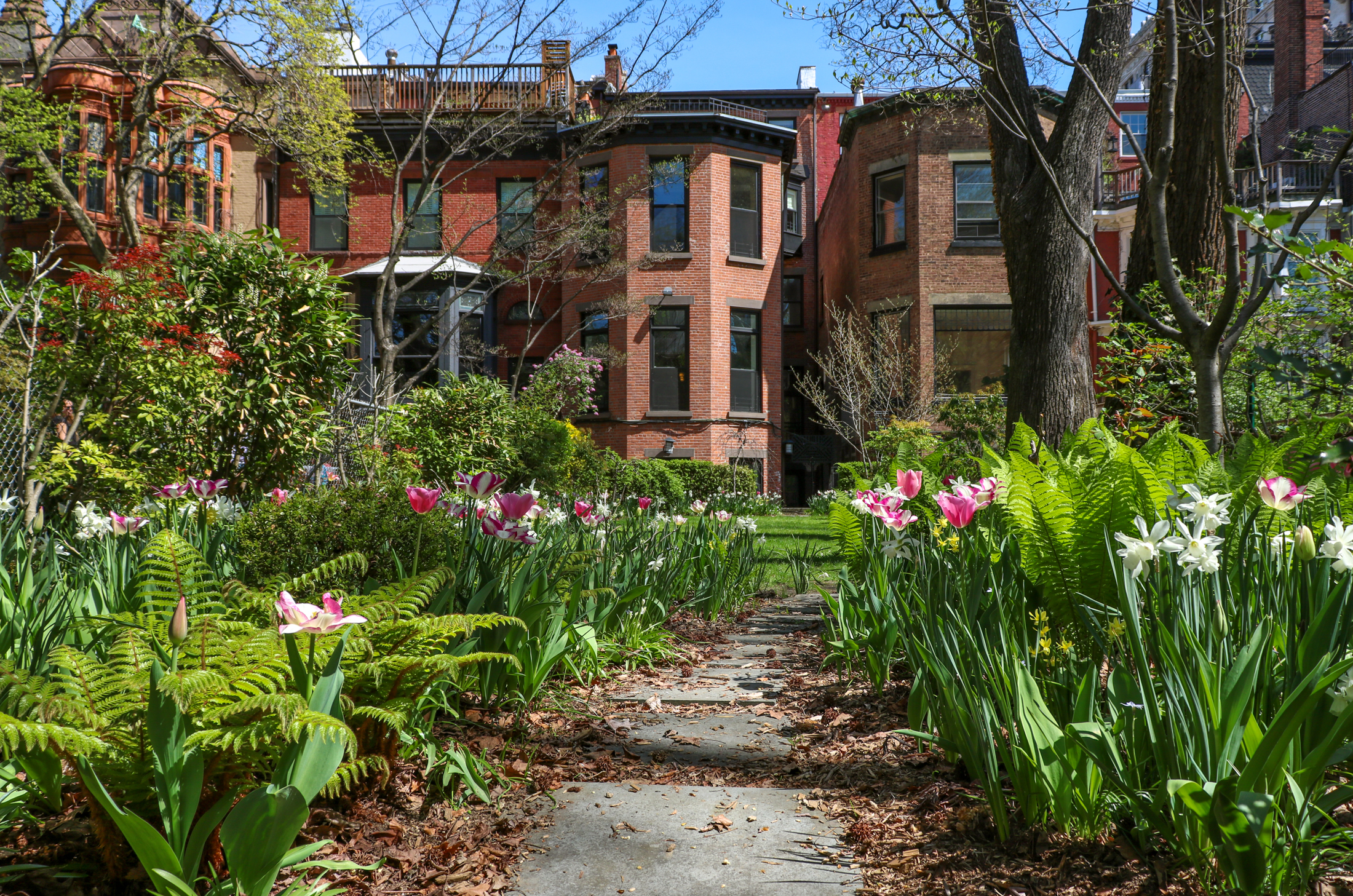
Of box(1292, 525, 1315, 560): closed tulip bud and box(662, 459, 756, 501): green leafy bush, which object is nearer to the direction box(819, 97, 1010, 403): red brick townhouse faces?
the closed tulip bud

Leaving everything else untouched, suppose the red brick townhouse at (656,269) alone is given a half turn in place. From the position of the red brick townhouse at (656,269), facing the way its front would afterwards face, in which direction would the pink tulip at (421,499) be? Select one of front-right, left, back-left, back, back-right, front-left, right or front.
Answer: back

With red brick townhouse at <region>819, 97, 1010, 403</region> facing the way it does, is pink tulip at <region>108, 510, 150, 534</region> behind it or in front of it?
in front

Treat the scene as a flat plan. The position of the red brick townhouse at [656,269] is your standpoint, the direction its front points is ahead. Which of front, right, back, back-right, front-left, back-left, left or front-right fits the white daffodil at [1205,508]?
front

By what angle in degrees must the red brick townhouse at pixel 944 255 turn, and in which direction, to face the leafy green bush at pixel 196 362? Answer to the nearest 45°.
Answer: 0° — it already faces it

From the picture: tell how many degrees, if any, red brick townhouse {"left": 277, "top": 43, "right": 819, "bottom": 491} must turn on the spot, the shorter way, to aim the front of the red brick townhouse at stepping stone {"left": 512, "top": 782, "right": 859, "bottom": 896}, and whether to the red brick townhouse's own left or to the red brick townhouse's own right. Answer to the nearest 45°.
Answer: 0° — it already faces it

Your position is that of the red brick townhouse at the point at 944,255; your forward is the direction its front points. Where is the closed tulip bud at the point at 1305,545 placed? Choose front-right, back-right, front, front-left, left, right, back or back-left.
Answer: front

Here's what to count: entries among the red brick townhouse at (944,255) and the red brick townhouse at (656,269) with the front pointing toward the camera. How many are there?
2

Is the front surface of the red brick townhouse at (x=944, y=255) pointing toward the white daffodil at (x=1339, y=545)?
yes

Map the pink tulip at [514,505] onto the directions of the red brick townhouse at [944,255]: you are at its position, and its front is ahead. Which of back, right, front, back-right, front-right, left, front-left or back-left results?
front

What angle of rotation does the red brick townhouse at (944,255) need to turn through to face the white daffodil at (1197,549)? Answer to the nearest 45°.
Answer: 0° — it already faces it

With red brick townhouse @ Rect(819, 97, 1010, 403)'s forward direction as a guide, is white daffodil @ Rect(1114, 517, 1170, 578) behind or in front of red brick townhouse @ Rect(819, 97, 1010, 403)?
in front

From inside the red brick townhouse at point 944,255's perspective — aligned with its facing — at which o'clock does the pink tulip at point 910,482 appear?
The pink tulip is roughly at 12 o'clock from the red brick townhouse.

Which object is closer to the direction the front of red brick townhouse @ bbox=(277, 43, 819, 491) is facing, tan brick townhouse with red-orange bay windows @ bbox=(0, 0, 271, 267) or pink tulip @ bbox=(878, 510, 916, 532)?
the pink tulip

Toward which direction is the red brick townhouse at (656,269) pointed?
toward the camera

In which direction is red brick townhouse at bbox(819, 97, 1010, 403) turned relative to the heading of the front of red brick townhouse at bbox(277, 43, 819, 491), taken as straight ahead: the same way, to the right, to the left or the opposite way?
the same way

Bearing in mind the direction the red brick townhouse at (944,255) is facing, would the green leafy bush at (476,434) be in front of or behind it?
in front

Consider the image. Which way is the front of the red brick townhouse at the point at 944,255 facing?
toward the camera
